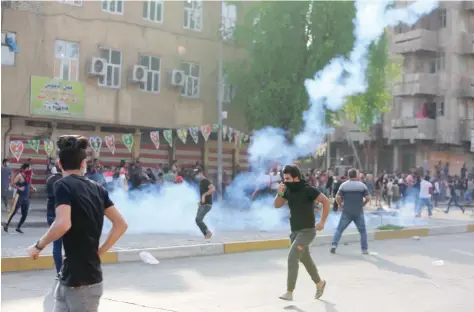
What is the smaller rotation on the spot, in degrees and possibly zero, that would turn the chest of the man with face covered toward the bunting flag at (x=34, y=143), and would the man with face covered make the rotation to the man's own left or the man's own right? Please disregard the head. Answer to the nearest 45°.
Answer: approximately 90° to the man's own right

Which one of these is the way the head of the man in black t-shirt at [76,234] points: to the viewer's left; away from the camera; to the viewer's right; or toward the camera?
away from the camera

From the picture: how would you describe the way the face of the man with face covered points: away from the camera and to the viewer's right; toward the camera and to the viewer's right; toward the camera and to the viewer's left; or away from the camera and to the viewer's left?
toward the camera and to the viewer's left

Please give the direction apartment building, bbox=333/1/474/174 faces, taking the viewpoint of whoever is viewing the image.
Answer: facing the viewer

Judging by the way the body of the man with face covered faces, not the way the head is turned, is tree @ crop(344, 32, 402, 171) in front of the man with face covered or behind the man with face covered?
behind

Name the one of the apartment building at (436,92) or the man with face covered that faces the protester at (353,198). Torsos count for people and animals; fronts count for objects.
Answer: the apartment building

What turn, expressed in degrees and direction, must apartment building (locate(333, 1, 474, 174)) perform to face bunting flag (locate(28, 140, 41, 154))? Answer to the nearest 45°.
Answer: approximately 45° to its right

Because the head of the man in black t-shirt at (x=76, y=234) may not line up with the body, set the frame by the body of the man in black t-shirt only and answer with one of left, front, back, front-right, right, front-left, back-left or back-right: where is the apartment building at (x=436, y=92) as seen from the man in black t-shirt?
right

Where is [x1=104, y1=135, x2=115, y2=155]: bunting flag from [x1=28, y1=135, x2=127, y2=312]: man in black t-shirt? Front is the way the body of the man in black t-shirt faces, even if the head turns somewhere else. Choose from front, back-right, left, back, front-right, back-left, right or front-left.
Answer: front-right
